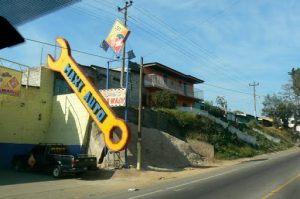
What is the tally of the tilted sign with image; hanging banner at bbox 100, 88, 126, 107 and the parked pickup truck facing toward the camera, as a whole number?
2

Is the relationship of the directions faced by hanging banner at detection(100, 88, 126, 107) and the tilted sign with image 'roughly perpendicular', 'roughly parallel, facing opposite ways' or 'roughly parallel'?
roughly parallel

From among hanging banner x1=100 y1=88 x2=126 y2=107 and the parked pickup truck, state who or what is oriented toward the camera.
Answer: the hanging banner

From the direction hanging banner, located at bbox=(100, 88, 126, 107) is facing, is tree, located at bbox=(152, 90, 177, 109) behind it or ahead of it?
behind

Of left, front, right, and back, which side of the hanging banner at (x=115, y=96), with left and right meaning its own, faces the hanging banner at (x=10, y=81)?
right

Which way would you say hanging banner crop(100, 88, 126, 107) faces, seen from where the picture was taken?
facing the viewer

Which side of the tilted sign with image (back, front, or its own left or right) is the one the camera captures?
front

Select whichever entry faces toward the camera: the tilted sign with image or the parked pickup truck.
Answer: the tilted sign with image
